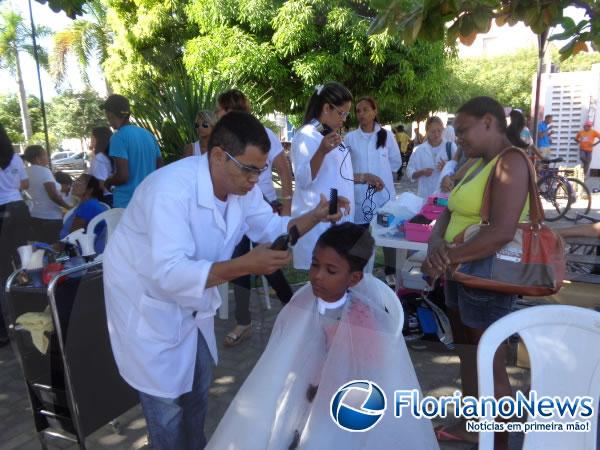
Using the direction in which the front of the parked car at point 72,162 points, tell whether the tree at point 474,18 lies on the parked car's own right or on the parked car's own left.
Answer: on the parked car's own left

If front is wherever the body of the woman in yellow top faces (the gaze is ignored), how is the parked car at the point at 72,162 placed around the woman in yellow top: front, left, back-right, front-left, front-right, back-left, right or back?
front-right

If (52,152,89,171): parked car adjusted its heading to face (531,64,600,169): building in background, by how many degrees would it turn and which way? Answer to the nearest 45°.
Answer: approximately 135° to its left

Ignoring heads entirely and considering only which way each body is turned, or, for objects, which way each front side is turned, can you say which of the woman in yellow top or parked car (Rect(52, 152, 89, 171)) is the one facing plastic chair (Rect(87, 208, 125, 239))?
the woman in yellow top

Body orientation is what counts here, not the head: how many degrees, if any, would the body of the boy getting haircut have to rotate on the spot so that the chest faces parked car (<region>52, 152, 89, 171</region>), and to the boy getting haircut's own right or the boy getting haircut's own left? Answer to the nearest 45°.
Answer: approximately 90° to the boy getting haircut's own right

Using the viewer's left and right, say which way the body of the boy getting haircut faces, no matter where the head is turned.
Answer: facing the viewer and to the left of the viewer

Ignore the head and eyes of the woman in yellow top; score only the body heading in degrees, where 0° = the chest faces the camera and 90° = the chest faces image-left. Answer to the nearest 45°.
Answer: approximately 90°

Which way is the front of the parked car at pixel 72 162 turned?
to the viewer's left

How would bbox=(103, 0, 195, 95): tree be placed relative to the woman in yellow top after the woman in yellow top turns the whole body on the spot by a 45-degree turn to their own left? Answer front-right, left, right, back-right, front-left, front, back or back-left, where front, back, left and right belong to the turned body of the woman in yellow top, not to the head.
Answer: right

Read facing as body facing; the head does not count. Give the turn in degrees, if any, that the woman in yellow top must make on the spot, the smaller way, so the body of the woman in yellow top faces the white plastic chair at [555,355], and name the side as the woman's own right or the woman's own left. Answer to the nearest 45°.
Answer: approximately 135° to the woman's own left

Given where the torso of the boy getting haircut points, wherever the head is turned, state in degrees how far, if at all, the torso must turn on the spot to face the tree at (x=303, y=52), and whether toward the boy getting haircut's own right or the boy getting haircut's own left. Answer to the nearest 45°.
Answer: approximately 135° to the boy getting haircut's own right
